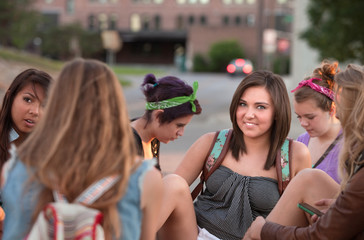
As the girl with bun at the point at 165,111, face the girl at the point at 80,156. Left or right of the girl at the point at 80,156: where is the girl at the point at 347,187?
left

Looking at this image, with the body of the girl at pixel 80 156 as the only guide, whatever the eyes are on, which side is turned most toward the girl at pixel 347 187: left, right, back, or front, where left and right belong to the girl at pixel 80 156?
right

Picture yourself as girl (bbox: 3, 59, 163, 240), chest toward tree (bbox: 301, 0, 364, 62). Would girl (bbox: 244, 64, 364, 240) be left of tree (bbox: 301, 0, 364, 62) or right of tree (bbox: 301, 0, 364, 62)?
right

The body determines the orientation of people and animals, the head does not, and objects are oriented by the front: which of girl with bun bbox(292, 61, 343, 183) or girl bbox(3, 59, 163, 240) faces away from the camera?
the girl

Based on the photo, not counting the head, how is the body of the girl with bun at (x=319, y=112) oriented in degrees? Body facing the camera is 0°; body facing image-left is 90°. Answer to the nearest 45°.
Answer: approximately 45°

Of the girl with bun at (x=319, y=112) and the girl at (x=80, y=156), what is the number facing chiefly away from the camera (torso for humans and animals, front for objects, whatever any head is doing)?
1

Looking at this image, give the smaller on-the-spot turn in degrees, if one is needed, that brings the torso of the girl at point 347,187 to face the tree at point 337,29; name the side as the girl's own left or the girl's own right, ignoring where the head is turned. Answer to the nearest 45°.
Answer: approximately 45° to the girl's own right

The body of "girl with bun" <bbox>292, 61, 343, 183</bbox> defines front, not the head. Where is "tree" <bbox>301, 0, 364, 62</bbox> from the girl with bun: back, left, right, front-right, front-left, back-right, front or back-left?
back-right

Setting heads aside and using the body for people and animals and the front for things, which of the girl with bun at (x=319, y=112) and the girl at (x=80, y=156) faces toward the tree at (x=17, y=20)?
the girl

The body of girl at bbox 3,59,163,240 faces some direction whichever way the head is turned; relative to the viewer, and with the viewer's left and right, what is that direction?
facing away from the viewer
